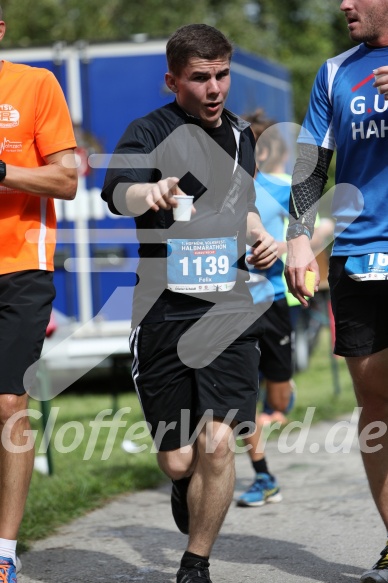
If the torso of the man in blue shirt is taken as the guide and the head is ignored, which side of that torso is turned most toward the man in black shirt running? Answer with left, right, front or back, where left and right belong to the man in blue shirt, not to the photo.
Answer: right

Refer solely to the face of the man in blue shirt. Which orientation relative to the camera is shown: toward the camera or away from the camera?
toward the camera

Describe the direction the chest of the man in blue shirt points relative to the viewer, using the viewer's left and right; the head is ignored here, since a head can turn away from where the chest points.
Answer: facing the viewer
